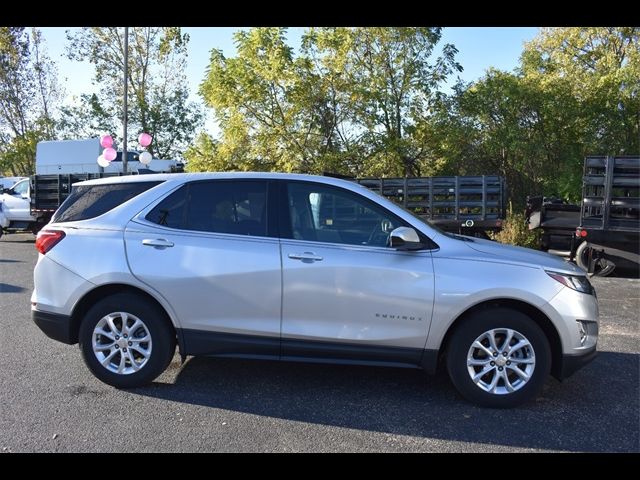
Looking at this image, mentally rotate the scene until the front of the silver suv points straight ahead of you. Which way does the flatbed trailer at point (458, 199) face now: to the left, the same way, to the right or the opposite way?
the opposite way

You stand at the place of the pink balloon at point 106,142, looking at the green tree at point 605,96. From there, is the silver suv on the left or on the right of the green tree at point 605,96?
right

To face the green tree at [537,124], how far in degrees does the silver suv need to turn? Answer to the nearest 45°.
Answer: approximately 45° to its left

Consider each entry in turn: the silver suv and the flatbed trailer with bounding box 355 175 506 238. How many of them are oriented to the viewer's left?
1

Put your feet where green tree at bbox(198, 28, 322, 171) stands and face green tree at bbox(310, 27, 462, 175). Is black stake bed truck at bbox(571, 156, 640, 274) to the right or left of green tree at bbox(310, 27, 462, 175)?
right

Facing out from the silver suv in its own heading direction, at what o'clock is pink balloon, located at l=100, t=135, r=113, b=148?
The pink balloon is roughly at 8 o'clock from the silver suv.

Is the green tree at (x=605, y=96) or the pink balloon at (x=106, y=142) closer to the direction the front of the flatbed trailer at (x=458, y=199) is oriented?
the pink balloon

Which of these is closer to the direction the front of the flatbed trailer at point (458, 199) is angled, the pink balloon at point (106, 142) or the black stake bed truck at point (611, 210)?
the pink balloon

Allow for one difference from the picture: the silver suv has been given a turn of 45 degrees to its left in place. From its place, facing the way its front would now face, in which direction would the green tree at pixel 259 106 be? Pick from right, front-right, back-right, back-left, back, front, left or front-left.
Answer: front-left

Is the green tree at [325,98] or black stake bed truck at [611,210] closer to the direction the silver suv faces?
the black stake bed truck

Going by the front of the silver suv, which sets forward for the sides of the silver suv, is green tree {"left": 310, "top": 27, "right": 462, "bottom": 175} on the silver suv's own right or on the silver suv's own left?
on the silver suv's own left

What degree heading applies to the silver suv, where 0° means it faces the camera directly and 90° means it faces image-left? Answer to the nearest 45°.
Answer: approximately 270°
